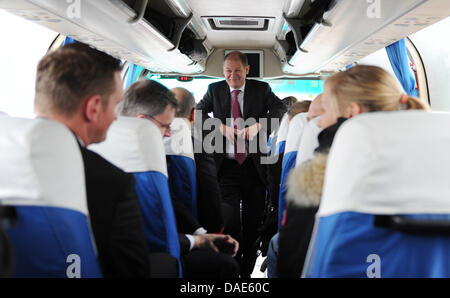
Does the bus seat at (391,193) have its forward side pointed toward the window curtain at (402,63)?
yes

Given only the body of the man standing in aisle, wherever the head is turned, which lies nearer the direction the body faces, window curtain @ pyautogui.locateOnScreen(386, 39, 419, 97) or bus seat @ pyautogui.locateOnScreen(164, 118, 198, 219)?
the bus seat

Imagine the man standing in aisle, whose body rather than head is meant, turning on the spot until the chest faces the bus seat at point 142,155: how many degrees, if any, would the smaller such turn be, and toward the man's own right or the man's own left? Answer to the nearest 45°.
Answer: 0° — they already face it

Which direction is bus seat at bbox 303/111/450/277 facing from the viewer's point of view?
away from the camera

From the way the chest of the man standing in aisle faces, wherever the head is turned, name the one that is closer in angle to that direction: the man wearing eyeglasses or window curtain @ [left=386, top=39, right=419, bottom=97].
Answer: the man wearing eyeglasses

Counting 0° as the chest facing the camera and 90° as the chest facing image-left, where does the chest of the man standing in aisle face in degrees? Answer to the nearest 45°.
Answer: approximately 0°

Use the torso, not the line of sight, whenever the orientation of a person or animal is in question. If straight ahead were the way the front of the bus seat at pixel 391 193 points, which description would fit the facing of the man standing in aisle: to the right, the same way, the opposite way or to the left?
the opposite way

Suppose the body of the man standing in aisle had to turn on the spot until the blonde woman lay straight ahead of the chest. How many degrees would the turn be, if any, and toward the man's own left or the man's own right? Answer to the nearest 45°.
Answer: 0° — they already face them

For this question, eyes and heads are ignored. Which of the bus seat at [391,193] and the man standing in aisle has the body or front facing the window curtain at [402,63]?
the bus seat

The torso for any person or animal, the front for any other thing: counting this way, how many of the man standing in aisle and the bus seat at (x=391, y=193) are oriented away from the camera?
1

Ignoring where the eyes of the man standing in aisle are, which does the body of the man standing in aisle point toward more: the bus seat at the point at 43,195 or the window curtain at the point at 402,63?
the bus seat

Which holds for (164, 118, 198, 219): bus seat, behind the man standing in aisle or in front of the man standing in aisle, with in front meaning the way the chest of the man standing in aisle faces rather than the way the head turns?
in front

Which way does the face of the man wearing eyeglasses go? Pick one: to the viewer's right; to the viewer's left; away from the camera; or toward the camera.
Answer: to the viewer's right
